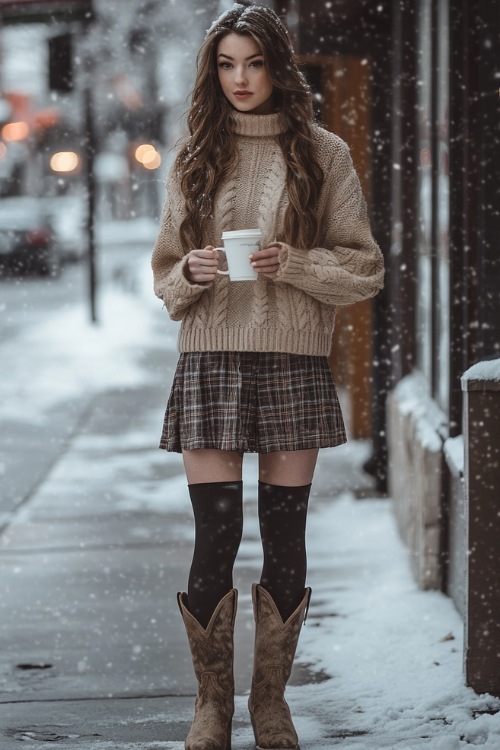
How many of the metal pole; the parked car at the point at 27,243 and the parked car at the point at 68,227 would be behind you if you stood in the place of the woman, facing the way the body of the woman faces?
3

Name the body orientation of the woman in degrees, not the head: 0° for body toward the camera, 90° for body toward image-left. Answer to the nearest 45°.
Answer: approximately 0°

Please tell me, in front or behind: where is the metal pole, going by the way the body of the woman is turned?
behind

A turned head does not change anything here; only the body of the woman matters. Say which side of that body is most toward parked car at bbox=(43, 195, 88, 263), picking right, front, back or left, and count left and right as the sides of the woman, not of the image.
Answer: back

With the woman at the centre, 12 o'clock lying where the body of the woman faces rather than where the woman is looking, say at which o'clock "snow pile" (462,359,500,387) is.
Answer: The snow pile is roughly at 8 o'clock from the woman.

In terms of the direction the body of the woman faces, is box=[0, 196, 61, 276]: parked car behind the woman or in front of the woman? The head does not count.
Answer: behind
